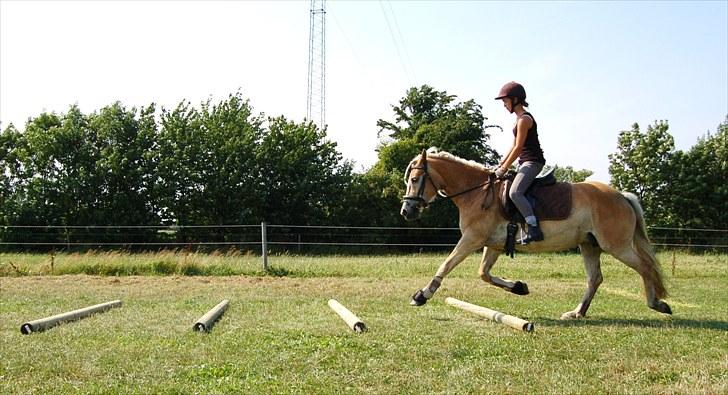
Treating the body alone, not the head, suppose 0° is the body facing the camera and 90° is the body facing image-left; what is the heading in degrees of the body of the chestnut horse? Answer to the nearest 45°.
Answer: approximately 90°

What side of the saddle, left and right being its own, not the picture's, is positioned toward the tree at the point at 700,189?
right

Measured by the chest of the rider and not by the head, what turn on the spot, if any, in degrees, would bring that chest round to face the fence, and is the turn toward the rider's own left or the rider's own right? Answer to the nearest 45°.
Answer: approximately 45° to the rider's own right

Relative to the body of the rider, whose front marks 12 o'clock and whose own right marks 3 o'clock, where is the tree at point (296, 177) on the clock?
The tree is roughly at 2 o'clock from the rider.

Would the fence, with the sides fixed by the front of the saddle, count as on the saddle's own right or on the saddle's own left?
on the saddle's own right

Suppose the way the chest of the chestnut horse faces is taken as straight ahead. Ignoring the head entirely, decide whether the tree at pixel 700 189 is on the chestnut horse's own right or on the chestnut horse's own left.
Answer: on the chestnut horse's own right

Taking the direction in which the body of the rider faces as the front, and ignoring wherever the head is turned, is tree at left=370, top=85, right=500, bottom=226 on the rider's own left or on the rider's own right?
on the rider's own right

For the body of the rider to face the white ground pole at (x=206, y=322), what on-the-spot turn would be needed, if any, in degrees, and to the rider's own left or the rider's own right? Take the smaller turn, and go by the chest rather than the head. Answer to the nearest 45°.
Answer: approximately 45° to the rider's own left

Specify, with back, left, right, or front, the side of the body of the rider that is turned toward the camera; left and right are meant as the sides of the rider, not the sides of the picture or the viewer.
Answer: left

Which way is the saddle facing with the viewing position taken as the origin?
facing to the left of the viewer

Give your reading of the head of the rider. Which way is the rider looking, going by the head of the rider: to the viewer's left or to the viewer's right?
to the viewer's left
